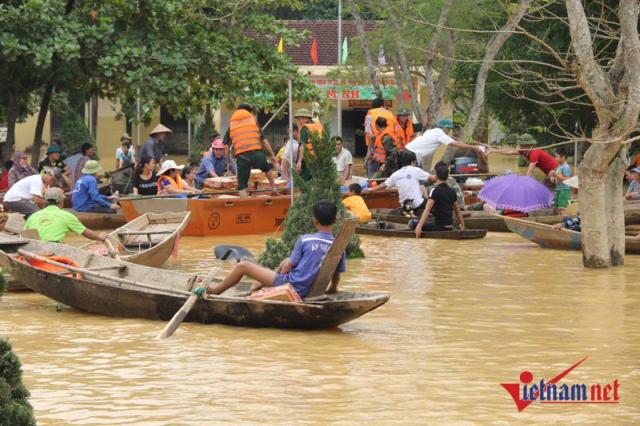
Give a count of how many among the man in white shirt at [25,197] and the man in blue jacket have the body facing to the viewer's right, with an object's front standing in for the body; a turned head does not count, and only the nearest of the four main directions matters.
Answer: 2

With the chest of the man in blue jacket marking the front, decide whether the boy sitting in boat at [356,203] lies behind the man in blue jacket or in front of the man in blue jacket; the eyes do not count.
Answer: in front

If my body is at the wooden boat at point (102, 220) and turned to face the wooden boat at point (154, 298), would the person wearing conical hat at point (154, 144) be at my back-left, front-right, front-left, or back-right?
back-left

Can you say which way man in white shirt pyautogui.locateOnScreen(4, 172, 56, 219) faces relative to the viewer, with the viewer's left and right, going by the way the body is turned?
facing to the right of the viewer

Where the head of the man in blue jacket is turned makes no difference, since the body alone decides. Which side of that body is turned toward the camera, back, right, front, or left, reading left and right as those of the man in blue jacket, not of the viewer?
right

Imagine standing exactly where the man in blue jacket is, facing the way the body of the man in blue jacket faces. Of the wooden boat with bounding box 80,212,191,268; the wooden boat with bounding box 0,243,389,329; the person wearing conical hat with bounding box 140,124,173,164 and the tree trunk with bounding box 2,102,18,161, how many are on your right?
2

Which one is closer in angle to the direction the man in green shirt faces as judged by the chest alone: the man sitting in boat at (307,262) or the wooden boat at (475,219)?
the wooden boat

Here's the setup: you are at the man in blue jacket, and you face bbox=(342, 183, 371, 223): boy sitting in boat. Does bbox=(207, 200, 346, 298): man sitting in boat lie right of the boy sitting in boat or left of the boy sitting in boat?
right

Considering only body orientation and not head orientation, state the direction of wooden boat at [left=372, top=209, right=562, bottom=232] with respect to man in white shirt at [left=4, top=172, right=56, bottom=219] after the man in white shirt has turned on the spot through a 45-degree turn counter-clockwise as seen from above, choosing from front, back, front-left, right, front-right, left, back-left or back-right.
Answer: front-right

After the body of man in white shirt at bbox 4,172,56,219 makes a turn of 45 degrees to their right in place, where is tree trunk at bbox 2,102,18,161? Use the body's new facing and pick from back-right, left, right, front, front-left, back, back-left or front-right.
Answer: back-left

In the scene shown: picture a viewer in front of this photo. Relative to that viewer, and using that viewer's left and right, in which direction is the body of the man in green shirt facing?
facing away from the viewer and to the right of the viewer
